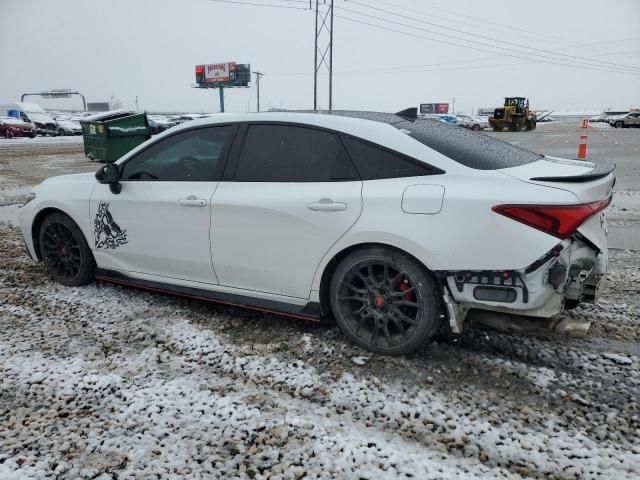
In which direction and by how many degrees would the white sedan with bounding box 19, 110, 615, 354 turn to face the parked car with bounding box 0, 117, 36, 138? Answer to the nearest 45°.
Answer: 0° — it already faces it

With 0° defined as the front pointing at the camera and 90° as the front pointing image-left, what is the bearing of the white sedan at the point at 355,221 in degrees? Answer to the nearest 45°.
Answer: approximately 135°

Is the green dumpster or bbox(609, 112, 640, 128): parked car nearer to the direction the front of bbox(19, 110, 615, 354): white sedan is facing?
the green dumpster

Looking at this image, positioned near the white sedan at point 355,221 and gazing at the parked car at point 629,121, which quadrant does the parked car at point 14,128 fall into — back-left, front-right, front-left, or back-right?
front-left

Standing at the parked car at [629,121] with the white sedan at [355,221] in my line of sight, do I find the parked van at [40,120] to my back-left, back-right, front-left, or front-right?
front-right

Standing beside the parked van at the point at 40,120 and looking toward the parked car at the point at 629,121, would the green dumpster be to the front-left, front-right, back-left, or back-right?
front-right

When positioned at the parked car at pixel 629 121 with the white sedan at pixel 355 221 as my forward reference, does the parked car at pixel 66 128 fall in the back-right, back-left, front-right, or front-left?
front-right

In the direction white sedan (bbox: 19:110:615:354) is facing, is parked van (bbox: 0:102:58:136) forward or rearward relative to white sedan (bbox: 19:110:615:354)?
forward

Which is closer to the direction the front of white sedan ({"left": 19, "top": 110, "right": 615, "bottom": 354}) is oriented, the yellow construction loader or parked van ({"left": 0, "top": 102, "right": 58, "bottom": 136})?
the parked van

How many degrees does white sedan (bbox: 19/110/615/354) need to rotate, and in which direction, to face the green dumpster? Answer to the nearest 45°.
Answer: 0° — it already faces it

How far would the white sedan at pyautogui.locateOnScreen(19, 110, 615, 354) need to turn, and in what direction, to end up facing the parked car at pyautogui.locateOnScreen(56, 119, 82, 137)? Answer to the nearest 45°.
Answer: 0° — it already faces it

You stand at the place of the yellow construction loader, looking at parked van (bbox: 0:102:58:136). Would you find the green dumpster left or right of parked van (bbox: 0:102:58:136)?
left

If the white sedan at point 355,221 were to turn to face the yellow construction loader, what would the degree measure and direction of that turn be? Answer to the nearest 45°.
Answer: approximately 45° to its right

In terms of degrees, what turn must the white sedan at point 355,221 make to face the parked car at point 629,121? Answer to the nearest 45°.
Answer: approximately 90° to its right

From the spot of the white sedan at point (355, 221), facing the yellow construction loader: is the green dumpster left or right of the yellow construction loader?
left

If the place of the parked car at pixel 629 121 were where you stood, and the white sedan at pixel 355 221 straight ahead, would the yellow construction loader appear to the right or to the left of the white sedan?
right

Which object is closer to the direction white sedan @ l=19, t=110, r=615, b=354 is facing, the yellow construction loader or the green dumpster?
the green dumpster
